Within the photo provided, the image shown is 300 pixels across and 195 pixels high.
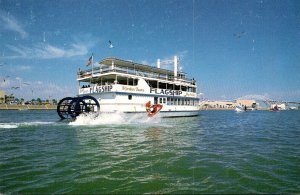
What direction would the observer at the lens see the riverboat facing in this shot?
facing away from the viewer and to the right of the viewer
